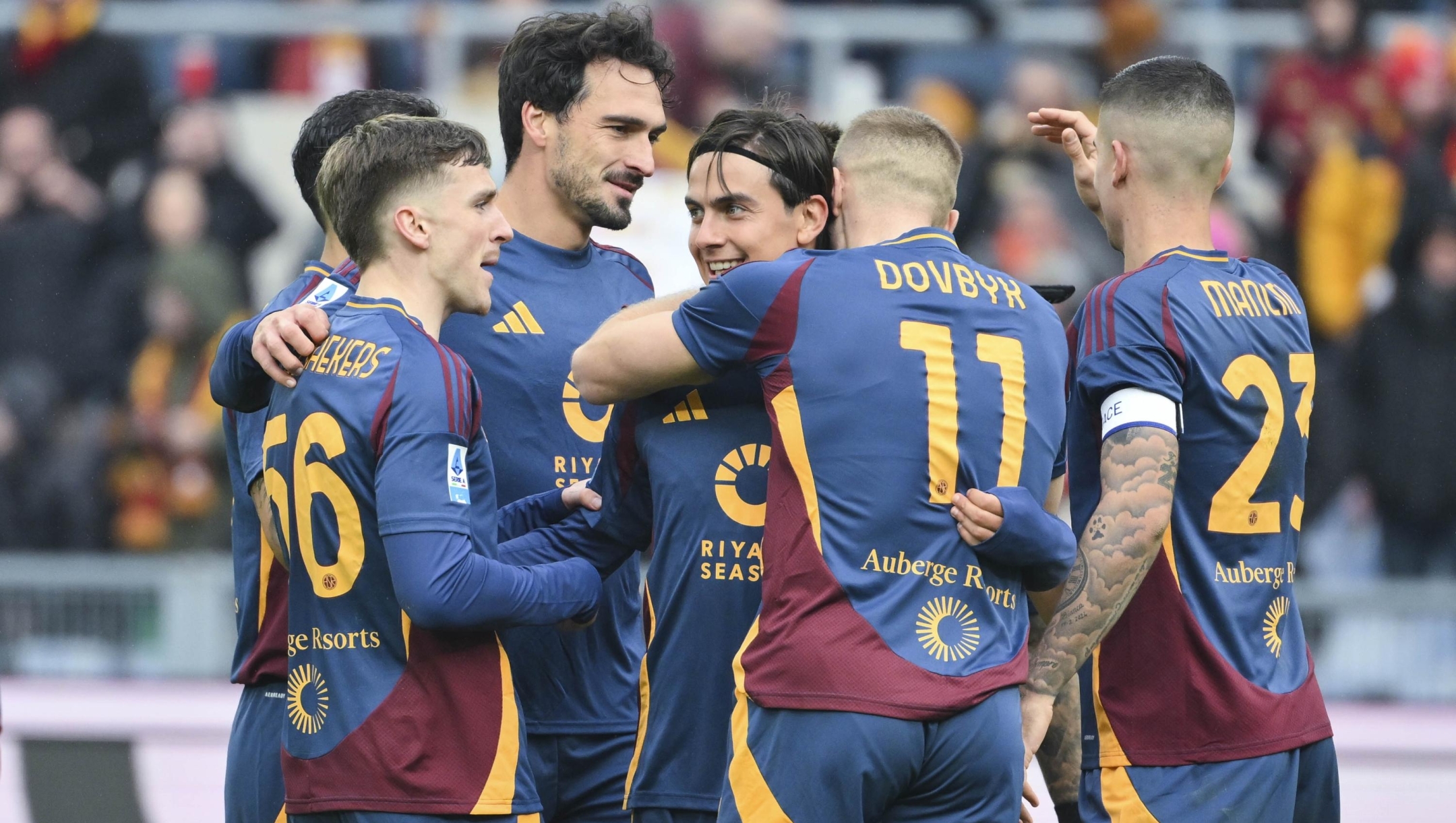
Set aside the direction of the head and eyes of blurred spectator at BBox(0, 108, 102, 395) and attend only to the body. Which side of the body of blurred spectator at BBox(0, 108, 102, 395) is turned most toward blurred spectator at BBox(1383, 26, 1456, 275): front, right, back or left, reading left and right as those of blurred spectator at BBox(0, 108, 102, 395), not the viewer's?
left

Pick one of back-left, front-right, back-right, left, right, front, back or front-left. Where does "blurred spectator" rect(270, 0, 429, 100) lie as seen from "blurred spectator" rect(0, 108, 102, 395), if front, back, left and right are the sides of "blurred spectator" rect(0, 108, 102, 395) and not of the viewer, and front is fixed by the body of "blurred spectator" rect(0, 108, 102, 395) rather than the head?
left

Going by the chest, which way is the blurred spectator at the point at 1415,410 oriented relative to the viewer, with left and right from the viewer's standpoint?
facing the viewer

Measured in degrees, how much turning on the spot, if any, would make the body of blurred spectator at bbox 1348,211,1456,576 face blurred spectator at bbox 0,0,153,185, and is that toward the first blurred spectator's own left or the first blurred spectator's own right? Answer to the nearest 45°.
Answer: approximately 90° to the first blurred spectator's own right

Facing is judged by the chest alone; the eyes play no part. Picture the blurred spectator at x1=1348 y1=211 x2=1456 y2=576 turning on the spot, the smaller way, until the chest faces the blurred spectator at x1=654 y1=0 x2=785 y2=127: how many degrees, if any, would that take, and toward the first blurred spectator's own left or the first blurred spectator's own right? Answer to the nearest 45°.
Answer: approximately 90° to the first blurred spectator's own right

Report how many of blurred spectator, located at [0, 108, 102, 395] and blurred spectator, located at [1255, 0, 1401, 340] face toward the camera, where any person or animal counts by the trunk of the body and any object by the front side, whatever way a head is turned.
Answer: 2

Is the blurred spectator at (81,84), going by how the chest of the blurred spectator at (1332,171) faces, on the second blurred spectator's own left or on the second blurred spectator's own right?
on the second blurred spectator's own right

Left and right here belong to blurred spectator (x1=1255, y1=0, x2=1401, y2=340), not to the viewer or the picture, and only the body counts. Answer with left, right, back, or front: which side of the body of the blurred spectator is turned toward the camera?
front
